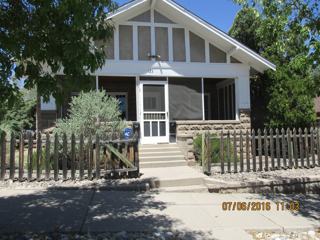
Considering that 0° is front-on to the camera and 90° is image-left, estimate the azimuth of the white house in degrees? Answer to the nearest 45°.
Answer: approximately 0°

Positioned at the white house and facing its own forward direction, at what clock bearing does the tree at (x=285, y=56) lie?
The tree is roughly at 10 o'clock from the white house.

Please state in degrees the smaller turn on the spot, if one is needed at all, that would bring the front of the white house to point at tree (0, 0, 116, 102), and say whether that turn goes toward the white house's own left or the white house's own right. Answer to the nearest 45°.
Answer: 0° — it already faces it

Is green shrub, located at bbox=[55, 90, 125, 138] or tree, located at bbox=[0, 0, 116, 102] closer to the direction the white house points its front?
the tree

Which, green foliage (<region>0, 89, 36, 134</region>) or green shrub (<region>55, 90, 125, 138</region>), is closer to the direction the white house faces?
the green shrub

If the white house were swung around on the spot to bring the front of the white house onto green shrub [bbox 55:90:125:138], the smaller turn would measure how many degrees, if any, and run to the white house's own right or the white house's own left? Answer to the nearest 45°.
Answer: approximately 45° to the white house's own right

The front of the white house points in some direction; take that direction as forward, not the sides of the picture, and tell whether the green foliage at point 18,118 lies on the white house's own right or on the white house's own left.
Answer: on the white house's own right
